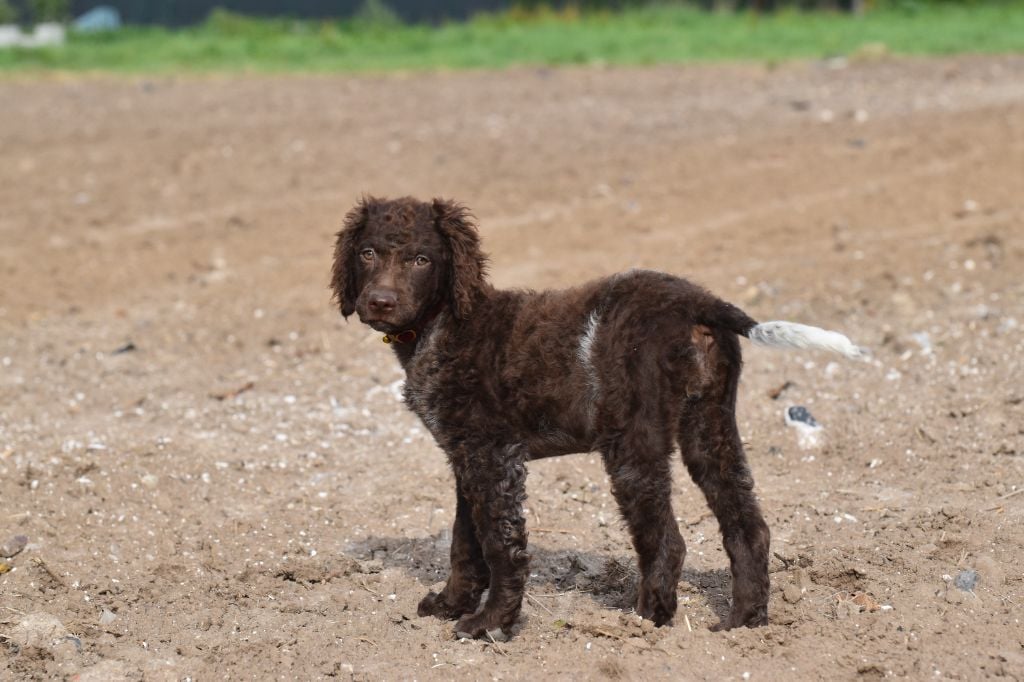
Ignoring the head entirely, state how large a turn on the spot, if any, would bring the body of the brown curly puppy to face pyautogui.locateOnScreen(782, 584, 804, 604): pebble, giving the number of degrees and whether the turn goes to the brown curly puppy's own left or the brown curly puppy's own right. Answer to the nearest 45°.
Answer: approximately 180°

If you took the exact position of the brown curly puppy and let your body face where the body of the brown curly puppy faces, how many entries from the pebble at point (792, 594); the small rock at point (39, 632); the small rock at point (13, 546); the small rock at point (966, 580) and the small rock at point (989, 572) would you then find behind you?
3

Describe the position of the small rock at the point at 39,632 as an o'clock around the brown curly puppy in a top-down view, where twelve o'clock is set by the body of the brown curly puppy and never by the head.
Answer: The small rock is roughly at 12 o'clock from the brown curly puppy.

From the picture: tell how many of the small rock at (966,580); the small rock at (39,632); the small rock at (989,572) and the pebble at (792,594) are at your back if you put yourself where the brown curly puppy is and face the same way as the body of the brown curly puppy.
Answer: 3

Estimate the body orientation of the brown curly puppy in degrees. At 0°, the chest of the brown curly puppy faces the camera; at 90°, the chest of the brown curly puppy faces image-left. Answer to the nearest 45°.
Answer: approximately 90°

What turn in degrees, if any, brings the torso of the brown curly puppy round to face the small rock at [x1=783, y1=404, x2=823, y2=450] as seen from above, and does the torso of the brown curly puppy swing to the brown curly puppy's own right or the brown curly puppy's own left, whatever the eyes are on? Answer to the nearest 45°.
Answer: approximately 135° to the brown curly puppy's own right

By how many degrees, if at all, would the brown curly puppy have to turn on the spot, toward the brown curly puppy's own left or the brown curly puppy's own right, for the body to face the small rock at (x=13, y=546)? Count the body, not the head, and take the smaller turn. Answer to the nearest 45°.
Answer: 0° — it already faces it

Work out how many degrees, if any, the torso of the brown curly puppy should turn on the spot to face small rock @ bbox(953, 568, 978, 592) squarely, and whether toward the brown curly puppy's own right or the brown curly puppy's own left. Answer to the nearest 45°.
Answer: approximately 180°

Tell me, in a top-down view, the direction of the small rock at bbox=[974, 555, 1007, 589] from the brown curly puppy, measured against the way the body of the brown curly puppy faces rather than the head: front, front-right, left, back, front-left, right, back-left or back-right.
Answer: back
